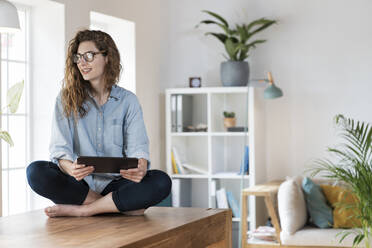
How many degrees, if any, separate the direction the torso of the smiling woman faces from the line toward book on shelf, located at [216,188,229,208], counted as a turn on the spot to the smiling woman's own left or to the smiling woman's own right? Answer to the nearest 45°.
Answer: approximately 135° to the smiling woman's own left

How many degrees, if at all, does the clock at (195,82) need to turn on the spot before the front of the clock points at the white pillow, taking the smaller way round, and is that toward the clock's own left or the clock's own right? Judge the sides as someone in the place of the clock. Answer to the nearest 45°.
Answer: approximately 45° to the clock's own left

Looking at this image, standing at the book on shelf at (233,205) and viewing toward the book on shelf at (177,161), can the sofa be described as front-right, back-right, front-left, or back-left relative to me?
back-left

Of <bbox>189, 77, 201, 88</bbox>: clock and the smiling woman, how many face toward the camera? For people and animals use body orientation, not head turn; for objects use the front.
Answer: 2

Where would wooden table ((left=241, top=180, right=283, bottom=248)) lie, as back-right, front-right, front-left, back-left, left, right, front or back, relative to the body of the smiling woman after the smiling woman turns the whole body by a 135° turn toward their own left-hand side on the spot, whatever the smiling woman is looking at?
front

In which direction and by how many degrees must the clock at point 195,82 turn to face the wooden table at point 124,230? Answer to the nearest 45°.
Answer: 0° — it already faces it

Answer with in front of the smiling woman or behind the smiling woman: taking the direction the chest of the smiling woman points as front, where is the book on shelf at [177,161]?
behind

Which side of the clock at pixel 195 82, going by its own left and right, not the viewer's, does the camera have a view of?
front

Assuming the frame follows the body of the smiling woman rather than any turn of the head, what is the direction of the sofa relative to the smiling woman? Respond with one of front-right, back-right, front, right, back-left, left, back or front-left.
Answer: back-left

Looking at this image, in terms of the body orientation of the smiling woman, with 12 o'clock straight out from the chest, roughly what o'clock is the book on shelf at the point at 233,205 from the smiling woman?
The book on shelf is roughly at 7 o'clock from the smiling woman.

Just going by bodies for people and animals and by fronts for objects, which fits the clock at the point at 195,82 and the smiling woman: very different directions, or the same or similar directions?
same or similar directions
